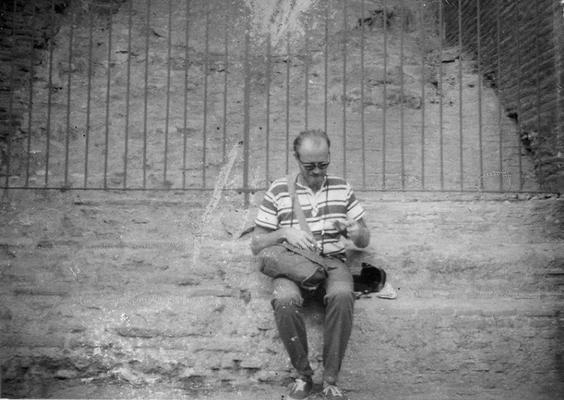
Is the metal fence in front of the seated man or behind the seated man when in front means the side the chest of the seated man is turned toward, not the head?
behind

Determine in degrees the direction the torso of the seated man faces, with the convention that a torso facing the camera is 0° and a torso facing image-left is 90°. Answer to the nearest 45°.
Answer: approximately 0°

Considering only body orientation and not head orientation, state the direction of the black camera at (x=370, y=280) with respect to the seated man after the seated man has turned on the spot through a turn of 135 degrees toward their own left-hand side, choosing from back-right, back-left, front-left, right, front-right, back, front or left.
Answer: front
